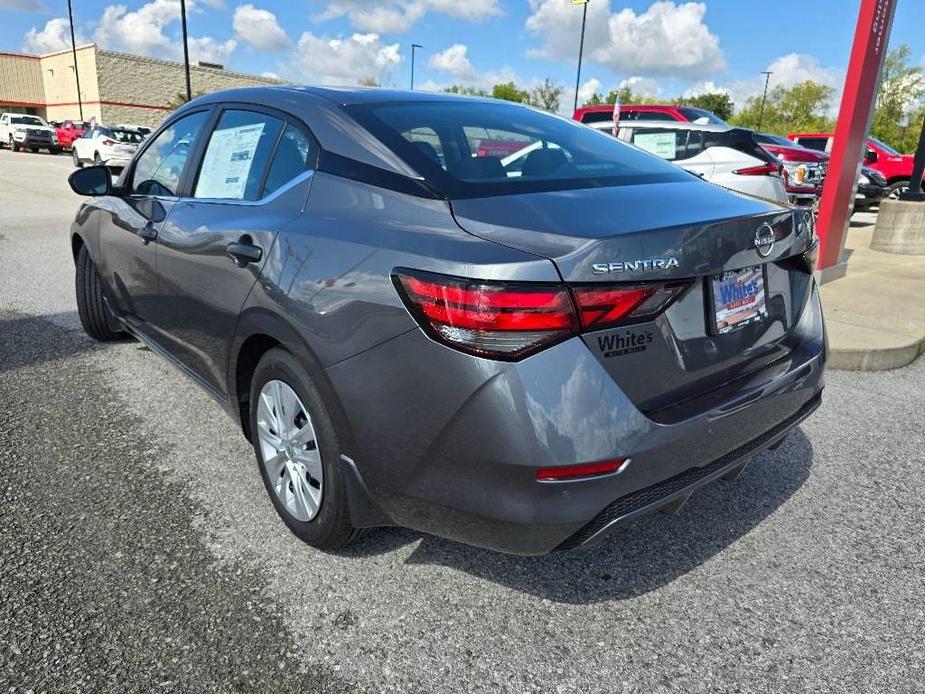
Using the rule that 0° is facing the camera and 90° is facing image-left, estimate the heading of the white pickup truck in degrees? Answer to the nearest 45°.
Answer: approximately 315°

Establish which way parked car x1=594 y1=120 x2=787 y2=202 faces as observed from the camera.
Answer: facing to the left of the viewer

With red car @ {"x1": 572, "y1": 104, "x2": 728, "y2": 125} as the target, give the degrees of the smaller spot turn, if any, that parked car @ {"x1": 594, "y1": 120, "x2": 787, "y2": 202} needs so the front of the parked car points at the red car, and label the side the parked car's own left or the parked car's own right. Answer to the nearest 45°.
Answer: approximately 90° to the parked car's own right

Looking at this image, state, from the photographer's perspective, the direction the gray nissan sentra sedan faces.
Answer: facing away from the viewer and to the left of the viewer

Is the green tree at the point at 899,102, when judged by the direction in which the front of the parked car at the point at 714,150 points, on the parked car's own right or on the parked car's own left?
on the parked car's own right

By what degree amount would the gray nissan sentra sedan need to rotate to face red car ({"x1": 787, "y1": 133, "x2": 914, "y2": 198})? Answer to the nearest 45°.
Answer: approximately 90° to its right

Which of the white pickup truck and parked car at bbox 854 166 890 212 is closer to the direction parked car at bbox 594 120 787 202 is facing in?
the white pickup truck

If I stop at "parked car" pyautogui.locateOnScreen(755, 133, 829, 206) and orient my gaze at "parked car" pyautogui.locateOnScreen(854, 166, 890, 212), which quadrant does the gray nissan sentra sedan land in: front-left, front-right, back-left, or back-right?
back-right

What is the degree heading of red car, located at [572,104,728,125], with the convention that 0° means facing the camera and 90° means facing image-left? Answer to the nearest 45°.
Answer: approximately 315°

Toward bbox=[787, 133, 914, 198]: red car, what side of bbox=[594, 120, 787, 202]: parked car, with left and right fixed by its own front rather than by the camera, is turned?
right

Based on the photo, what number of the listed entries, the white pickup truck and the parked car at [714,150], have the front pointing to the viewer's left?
1
